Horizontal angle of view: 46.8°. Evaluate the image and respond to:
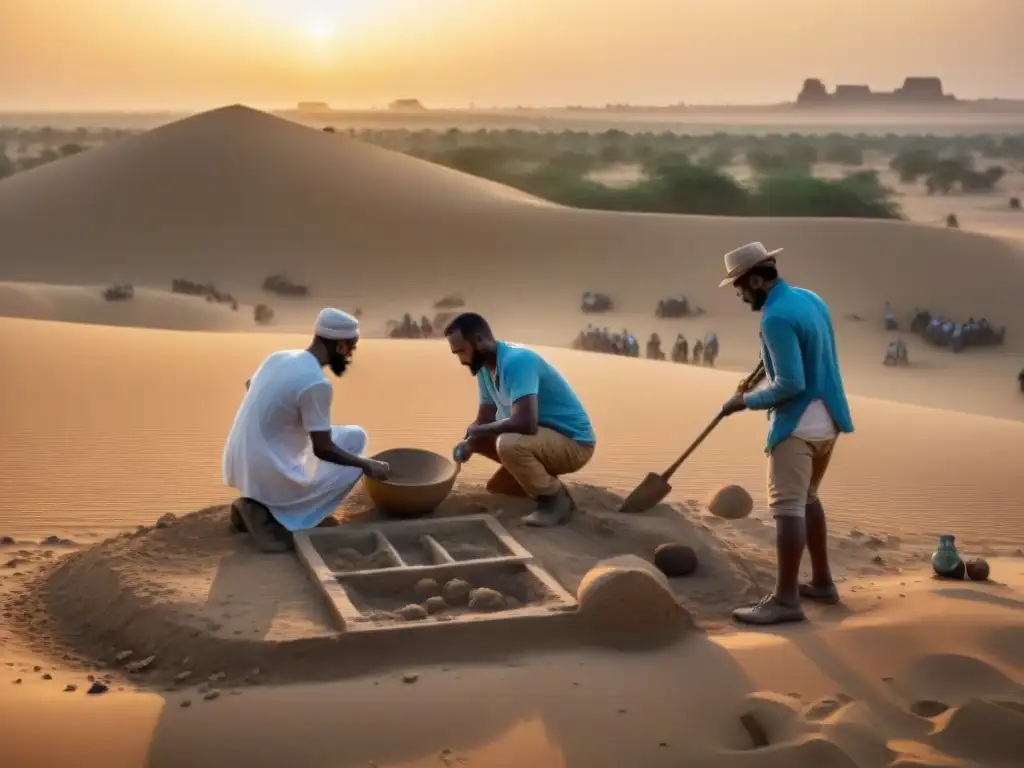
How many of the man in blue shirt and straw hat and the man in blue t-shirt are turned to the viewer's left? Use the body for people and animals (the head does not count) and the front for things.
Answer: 2

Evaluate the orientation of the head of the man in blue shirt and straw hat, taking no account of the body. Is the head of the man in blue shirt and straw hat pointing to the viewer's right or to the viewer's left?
to the viewer's left

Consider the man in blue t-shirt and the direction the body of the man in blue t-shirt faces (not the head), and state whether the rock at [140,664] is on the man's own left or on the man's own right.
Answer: on the man's own left

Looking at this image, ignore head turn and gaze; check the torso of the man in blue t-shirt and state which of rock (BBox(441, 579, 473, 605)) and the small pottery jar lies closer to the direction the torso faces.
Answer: the rock

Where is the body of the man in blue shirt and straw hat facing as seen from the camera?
to the viewer's left

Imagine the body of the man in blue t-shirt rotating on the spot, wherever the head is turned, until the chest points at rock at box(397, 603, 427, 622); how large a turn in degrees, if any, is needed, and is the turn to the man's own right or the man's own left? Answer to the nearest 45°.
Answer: approximately 90° to the man's own left

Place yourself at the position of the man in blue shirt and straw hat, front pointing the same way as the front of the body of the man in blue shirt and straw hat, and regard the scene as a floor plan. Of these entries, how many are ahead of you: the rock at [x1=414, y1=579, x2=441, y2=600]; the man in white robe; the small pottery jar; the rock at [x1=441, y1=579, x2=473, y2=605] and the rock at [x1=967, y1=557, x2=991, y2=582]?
3

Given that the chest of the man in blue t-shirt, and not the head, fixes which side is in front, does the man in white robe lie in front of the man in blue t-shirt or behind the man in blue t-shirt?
in front

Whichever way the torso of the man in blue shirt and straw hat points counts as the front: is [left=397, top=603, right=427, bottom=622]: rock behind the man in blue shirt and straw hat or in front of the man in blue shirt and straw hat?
in front

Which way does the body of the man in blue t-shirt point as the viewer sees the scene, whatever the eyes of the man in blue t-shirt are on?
to the viewer's left

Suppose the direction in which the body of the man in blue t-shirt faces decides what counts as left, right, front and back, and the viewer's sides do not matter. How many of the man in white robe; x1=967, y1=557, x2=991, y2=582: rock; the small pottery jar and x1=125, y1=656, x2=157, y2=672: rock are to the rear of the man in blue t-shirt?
2

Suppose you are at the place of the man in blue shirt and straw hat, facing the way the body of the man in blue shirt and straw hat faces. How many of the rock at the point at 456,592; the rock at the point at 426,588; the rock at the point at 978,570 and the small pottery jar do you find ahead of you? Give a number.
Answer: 2

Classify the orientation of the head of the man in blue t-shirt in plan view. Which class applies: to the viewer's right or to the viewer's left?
to the viewer's left

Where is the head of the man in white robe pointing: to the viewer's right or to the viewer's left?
to the viewer's right

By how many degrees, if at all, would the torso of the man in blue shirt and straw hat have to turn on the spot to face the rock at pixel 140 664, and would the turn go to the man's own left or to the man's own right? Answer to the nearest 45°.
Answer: approximately 45° to the man's own left

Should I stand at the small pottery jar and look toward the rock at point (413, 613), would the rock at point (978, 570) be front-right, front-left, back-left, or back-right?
back-left

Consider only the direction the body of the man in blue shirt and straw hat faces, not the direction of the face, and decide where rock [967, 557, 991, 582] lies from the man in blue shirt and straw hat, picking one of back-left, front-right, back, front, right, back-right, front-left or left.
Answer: back-right

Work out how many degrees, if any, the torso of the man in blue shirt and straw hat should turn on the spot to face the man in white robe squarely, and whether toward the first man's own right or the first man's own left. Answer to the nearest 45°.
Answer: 0° — they already face them
